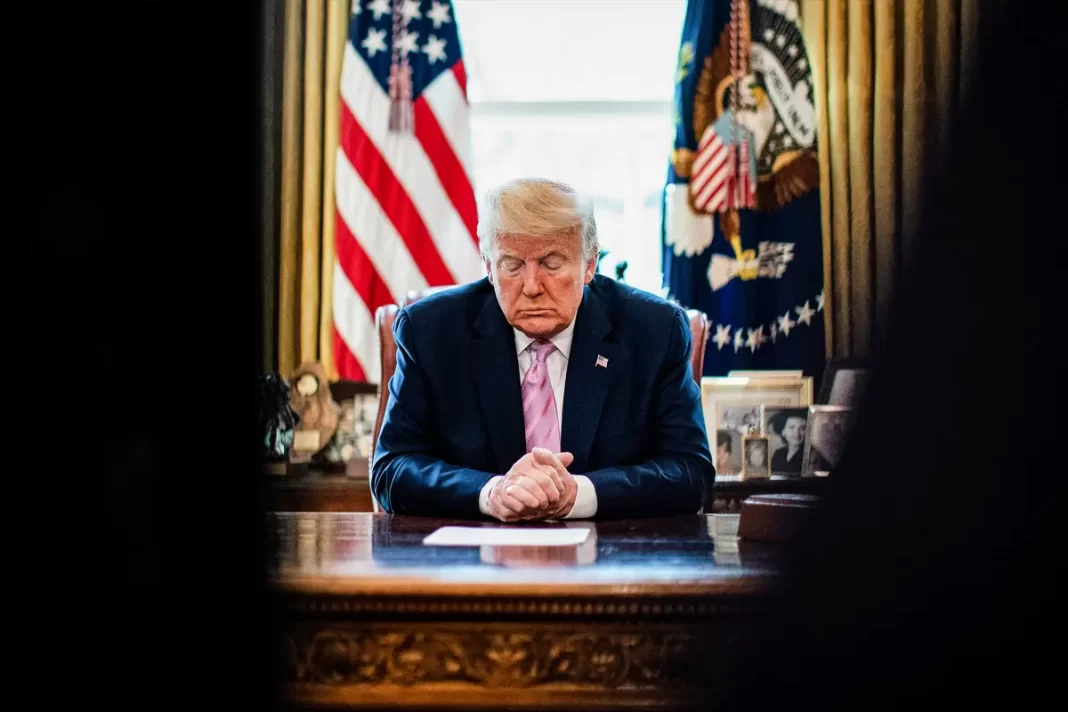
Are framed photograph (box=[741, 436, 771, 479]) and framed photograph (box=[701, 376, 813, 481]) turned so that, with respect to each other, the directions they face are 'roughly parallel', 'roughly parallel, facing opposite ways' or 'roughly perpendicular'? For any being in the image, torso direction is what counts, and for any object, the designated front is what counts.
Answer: roughly parallel

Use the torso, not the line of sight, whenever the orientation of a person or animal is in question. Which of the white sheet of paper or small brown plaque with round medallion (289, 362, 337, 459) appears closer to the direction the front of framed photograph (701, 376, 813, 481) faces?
the white sheet of paper

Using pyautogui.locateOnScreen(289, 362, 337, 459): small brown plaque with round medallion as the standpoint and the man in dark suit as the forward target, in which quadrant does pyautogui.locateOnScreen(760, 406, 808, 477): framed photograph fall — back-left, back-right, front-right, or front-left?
front-left

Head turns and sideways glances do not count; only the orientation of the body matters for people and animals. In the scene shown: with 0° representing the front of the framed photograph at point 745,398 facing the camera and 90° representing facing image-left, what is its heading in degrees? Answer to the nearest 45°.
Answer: approximately 0°

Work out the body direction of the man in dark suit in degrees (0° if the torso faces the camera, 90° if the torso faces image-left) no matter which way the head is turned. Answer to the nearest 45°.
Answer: approximately 0°

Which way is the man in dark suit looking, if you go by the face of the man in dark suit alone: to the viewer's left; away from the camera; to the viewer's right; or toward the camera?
toward the camera

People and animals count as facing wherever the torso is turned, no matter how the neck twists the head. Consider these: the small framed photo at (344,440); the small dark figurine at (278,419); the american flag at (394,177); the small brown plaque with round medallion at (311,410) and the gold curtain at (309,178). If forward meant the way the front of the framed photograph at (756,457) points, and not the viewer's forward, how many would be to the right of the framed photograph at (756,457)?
5

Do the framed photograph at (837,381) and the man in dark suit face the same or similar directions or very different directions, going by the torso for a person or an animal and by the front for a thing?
same or similar directions

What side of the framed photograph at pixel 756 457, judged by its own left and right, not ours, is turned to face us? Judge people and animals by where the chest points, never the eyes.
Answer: front

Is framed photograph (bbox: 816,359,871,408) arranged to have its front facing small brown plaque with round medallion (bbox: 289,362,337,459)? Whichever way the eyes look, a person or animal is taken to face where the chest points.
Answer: no

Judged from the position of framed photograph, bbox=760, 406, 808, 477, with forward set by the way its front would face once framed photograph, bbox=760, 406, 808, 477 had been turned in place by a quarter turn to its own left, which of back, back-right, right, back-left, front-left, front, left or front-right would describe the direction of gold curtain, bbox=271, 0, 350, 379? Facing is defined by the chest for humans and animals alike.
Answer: back

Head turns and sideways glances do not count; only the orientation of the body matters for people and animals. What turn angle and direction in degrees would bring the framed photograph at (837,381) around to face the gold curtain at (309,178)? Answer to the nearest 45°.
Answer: approximately 90° to its right

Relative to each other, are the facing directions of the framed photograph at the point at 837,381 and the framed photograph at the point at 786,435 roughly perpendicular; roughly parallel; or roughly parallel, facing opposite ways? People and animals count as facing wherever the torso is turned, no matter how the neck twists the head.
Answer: roughly parallel

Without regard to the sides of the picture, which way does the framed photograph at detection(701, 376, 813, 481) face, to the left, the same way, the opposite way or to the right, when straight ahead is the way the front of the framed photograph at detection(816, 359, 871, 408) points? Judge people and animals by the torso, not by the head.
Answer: the same way

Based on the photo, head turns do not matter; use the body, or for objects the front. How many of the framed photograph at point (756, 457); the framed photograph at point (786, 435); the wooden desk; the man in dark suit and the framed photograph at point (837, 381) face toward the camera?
4

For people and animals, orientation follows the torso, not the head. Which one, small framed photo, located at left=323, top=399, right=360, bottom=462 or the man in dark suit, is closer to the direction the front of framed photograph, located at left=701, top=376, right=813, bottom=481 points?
the man in dark suit

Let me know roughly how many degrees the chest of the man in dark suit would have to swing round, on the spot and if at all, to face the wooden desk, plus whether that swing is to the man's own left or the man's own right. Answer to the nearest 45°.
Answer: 0° — they already face it

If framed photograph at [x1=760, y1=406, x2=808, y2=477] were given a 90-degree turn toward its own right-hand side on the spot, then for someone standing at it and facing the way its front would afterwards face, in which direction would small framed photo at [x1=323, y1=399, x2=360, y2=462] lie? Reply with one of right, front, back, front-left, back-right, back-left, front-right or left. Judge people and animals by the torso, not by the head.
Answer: front
